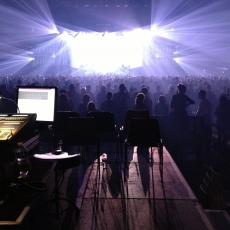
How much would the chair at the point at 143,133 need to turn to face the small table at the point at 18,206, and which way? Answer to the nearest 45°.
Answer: approximately 180°

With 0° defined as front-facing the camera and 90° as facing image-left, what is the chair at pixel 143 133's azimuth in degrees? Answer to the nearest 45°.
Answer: approximately 180°

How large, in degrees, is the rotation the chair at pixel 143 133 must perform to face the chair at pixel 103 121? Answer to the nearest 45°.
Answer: approximately 45° to its left

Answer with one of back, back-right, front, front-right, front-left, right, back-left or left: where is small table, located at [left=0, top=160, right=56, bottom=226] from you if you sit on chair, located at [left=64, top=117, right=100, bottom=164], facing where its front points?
back

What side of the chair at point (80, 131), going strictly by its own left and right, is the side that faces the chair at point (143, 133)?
right

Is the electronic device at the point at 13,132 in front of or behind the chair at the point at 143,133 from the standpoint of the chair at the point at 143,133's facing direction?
behind

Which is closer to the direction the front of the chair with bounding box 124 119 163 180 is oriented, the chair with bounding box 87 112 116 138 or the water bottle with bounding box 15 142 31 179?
the chair

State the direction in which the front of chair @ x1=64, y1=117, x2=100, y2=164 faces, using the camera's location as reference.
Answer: facing away from the viewer

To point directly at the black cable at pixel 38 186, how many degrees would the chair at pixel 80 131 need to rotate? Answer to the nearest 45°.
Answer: approximately 180°
